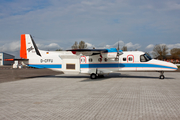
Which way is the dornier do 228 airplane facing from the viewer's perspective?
to the viewer's right
